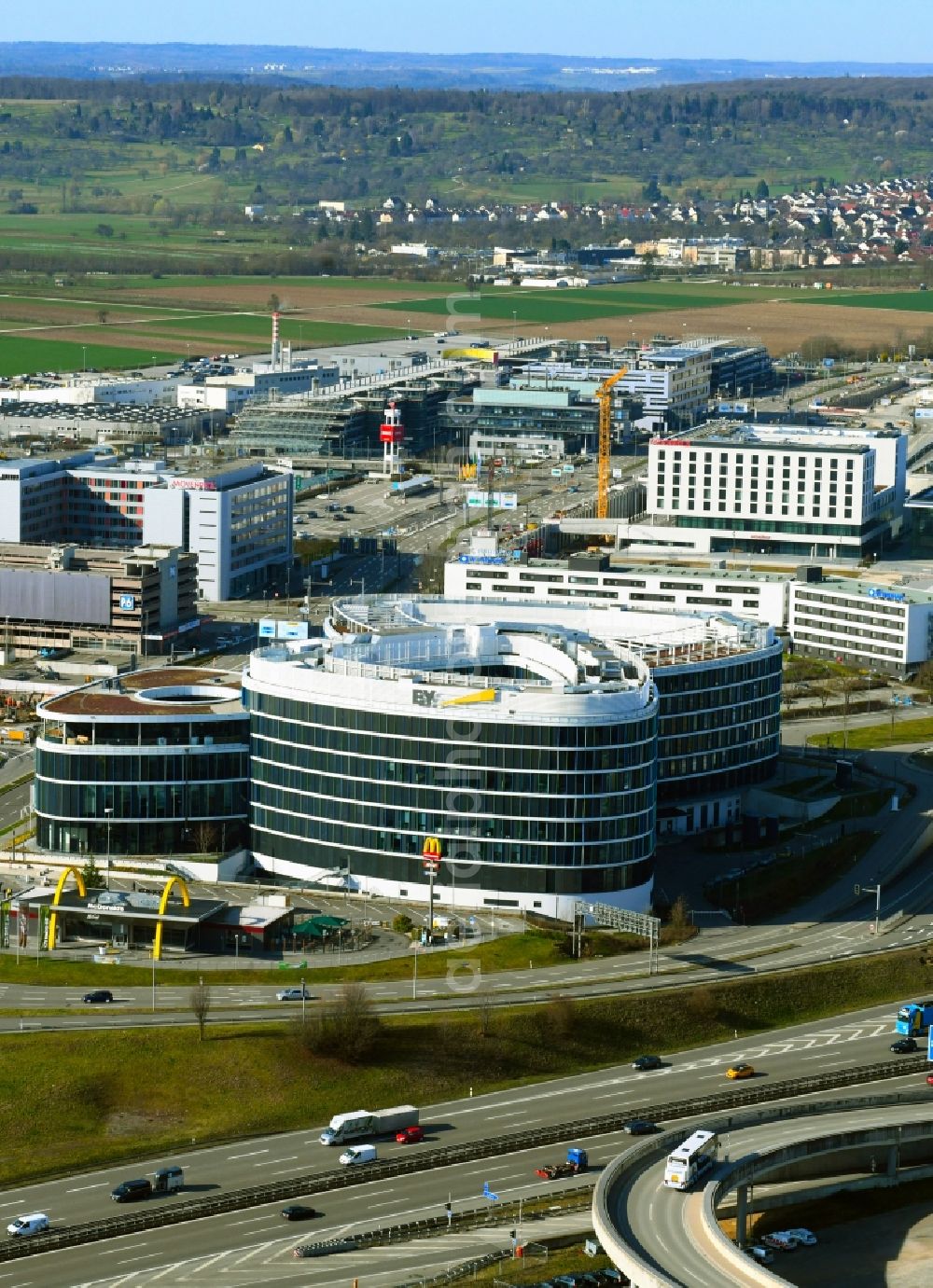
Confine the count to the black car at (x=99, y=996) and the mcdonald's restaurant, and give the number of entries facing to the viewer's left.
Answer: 1

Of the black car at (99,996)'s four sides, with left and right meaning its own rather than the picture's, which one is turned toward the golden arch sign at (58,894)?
right

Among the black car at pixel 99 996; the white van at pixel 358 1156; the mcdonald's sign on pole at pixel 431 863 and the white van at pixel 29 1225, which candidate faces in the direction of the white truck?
the mcdonald's sign on pole

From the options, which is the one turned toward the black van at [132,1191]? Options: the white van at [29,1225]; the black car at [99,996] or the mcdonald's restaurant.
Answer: the mcdonald's restaurant

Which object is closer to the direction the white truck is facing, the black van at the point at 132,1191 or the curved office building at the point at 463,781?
the black van

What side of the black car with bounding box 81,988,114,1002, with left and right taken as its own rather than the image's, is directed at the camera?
left

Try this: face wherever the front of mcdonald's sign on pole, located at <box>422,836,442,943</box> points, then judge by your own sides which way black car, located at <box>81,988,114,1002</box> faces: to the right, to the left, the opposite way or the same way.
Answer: to the right

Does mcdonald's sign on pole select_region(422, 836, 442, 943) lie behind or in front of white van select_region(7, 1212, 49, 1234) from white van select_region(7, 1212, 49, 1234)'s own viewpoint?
behind

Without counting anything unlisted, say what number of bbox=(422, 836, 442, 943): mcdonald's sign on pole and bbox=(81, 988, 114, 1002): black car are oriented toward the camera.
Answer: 1

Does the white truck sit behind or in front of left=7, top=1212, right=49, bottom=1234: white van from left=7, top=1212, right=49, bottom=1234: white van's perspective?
behind

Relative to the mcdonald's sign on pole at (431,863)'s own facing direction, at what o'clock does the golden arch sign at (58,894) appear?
The golden arch sign is roughly at 3 o'clock from the mcdonald's sign on pole.
